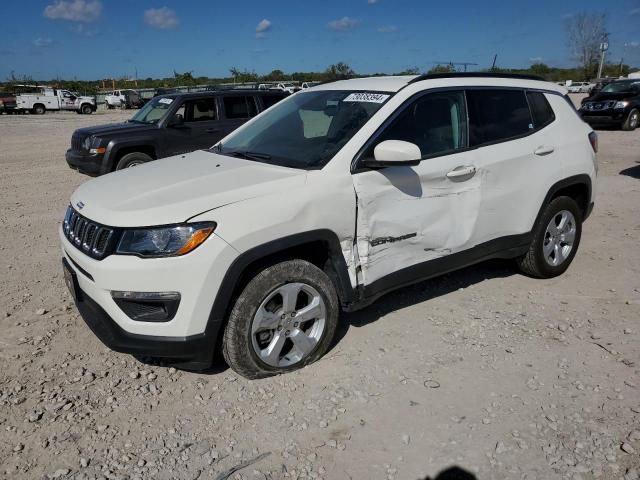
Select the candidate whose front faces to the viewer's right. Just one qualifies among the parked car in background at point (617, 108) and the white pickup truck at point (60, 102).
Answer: the white pickup truck

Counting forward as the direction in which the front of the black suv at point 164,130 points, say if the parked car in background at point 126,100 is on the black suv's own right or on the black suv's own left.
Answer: on the black suv's own right

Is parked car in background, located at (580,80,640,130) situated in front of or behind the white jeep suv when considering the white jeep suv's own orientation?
behind

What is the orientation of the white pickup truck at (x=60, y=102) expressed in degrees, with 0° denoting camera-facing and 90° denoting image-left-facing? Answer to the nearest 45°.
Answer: approximately 270°

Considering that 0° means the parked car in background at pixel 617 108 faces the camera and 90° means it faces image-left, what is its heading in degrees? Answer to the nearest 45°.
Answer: approximately 45°

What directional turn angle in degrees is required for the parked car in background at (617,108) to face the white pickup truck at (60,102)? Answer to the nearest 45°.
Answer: approximately 45° to its right

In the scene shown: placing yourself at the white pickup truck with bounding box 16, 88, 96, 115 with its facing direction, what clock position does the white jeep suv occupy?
The white jeep suv is roughly at 3 o'clock from the white pickup truck.

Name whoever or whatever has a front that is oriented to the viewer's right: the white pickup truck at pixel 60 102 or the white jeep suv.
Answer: the white pickup truck

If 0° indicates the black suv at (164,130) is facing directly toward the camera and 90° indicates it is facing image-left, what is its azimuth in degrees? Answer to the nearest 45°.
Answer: approximately 45°

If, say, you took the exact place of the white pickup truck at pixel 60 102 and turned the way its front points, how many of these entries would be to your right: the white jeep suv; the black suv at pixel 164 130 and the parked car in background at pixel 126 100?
2

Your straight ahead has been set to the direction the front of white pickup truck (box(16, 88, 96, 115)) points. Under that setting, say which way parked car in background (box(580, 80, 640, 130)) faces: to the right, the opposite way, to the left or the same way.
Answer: the opposite way

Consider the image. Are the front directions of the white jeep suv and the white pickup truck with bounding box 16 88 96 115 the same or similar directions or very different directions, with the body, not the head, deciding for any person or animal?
very different directions

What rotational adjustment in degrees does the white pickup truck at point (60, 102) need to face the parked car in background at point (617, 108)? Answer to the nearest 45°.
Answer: approximately 45° to its right
